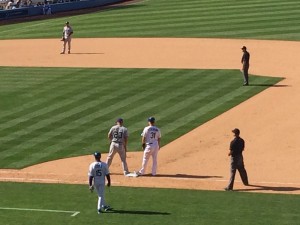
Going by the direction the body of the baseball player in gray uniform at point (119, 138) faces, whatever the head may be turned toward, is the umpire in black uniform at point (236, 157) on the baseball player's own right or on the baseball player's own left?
on the baseball player's own right

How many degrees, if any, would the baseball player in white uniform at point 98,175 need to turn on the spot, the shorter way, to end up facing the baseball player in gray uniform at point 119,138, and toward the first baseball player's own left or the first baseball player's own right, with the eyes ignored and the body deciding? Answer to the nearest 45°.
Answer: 0° — they already face them

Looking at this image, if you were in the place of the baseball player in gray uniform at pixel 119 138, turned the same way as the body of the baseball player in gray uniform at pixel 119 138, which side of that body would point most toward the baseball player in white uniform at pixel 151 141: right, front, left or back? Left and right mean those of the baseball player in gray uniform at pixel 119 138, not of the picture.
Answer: right

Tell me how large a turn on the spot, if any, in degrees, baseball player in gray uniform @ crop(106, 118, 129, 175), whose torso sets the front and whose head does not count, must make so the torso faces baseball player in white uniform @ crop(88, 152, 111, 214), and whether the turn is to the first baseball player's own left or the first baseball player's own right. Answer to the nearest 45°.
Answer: approximately 180°

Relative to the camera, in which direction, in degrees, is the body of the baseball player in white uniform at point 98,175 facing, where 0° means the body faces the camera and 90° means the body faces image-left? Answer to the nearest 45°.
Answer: approximately 180°

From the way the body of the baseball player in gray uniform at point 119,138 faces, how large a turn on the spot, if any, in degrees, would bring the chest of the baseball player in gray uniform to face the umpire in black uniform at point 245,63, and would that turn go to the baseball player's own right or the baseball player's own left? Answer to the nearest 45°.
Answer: approximately 45° to the baseball player's own right

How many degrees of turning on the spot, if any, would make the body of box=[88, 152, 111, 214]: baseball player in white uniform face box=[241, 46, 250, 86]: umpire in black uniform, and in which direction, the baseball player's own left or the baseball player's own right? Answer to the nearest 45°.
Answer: approximately 45° to the baseball player's own right

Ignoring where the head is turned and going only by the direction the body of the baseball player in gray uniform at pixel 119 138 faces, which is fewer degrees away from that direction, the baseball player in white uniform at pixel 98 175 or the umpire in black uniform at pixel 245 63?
the umpire in black uniform

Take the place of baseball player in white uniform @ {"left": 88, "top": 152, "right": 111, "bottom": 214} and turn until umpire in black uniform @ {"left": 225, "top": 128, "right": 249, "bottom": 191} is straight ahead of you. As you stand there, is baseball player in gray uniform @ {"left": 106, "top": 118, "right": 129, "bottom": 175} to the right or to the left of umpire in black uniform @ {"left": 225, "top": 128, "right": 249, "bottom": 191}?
left

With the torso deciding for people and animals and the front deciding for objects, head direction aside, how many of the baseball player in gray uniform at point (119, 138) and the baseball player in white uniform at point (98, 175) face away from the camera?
2

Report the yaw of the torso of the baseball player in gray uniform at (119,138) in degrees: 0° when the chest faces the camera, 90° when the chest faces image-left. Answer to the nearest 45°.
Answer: approximately 180°
